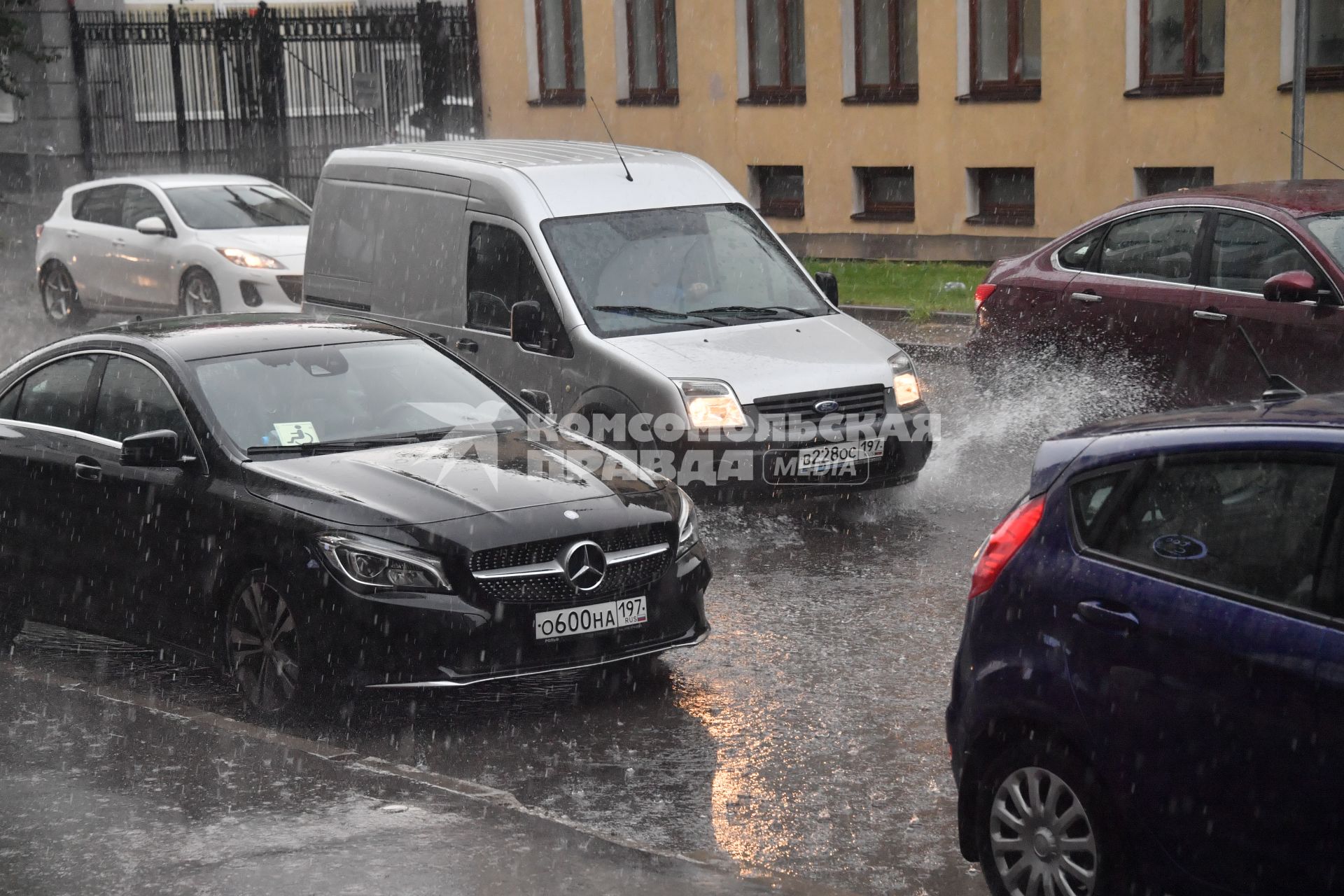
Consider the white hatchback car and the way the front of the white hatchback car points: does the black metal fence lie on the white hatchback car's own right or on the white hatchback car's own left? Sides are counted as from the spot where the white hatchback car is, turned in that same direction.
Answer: on the white hatchback car's own left

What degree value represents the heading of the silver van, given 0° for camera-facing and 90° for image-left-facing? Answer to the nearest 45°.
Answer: approximately 315°

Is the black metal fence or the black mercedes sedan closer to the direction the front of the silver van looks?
the black mercedes sedan

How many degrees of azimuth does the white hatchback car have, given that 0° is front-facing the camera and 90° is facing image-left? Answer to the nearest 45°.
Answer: approximately 315°

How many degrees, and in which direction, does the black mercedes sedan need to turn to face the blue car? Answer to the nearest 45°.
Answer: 0° — it already faces it

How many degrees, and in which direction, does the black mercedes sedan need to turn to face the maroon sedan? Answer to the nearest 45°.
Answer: approximately 90° to its left

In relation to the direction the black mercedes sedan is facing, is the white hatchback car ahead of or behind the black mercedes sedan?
behind

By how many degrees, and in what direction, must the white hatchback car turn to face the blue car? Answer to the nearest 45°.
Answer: approximately 45° to its right
